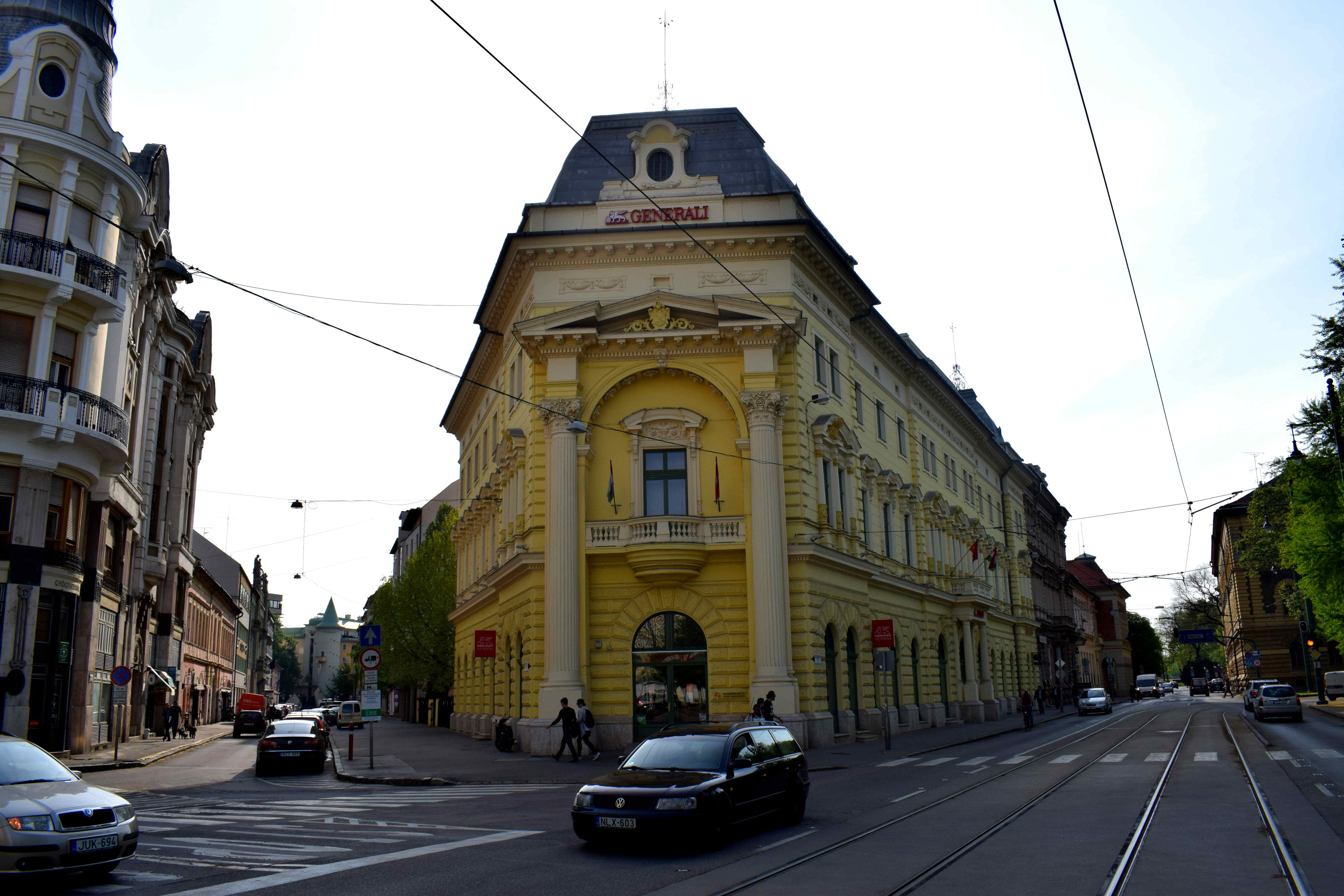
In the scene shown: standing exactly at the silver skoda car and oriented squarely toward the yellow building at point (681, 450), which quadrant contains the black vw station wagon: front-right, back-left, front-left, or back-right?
front-right

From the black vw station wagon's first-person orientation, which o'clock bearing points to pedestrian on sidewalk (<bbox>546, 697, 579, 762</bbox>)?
The pedestrian on sidewalk is roughly at 4 o'clock from the black vw station wagon.

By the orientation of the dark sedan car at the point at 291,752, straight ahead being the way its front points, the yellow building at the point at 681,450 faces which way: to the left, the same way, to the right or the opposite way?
the opposite way

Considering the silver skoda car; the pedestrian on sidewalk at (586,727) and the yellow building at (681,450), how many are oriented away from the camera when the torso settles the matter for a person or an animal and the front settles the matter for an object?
0

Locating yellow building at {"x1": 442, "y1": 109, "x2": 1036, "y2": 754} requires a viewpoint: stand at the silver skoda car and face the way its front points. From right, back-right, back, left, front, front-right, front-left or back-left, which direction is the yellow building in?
left

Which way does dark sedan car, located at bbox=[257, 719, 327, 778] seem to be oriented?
away from the camera

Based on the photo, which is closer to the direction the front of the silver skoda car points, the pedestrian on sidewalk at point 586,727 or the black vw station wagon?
the black vw station wagon

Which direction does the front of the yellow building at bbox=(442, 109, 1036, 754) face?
toward the camera

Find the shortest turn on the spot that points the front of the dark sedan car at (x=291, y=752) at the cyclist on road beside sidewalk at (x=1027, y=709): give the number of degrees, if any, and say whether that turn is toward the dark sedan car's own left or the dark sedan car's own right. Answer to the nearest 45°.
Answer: approximately 90° to the dark sedan car's own right

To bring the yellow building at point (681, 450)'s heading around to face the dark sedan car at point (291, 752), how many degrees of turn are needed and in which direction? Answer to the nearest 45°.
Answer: approximately 90° to its right

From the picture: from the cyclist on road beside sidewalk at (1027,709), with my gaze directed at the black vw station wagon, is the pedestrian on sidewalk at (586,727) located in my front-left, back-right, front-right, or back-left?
front-right

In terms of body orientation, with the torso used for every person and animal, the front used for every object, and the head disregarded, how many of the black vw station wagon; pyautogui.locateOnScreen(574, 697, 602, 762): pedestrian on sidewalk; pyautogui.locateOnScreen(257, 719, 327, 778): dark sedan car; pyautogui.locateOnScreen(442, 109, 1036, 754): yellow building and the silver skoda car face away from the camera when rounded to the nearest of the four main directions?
1

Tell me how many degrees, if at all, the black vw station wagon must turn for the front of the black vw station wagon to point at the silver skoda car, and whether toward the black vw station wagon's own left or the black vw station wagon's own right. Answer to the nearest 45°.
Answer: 0° — it already faces it

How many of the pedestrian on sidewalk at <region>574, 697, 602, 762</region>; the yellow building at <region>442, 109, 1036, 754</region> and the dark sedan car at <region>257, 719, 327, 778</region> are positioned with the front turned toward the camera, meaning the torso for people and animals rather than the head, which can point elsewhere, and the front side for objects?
1

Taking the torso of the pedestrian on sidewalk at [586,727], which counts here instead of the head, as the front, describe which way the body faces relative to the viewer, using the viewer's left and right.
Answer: facing to the left of the viewer

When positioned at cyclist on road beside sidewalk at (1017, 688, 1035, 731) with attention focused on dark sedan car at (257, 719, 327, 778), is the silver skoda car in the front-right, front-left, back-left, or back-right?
front-left

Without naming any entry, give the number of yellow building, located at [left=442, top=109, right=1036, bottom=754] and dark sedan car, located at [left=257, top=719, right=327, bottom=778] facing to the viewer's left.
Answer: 0

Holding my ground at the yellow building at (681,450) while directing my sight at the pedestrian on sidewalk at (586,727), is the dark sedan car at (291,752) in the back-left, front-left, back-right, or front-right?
front-right
